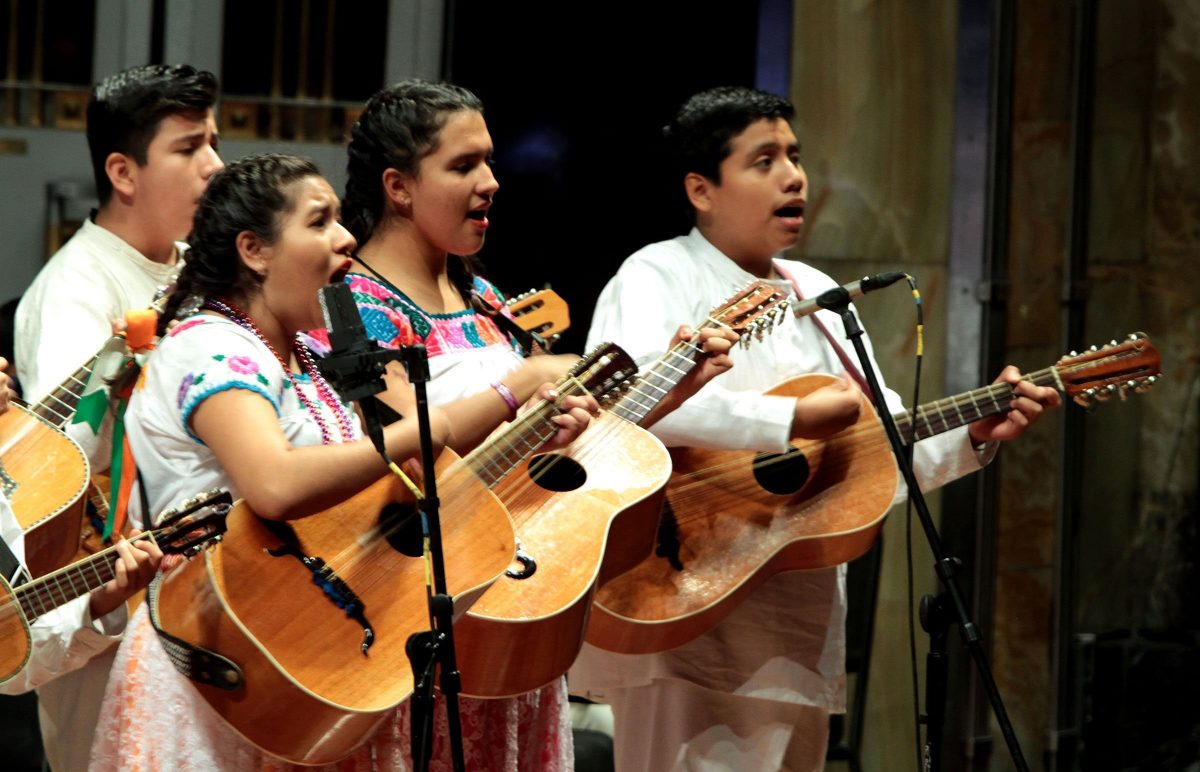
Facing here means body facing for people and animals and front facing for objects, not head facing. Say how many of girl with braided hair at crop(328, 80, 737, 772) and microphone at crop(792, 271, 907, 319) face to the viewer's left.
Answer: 1

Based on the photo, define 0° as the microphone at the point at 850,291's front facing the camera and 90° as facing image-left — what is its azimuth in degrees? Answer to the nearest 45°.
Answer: approximately 90°

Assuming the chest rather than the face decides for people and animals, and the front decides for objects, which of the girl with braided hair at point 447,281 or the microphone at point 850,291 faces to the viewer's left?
the microphone

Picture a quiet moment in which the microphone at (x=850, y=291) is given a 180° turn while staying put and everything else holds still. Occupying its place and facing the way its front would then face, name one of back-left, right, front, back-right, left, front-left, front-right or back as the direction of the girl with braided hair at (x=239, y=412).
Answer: back-right

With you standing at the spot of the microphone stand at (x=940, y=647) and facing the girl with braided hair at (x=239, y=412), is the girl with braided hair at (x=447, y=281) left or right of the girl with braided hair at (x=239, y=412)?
right

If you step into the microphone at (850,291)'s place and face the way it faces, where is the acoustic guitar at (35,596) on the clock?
The acoustic guitar is roughly at 11 o'clock from the microphone.

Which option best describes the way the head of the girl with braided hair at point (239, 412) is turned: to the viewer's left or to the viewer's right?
to the viewer's right
